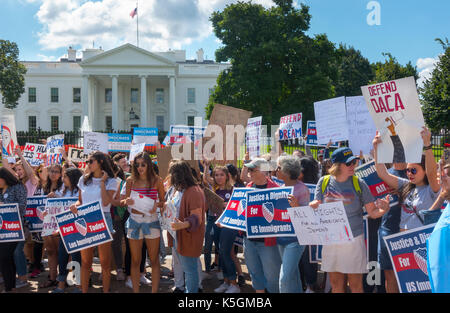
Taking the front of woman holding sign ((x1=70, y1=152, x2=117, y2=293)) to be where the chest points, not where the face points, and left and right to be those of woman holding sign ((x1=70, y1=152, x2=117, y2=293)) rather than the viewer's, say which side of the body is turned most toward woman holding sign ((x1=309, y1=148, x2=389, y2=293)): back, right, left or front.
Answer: left

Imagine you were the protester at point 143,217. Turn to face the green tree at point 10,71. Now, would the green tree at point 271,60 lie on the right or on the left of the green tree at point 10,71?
right

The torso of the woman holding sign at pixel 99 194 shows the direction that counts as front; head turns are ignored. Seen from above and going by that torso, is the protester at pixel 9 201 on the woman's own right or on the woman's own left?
on the woman's own right

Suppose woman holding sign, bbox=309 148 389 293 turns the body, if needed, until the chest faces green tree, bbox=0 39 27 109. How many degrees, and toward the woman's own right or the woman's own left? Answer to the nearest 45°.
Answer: approximately 135° to the woman's own right

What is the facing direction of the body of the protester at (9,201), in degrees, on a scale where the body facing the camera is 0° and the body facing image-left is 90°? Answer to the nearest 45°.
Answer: approximately 45°

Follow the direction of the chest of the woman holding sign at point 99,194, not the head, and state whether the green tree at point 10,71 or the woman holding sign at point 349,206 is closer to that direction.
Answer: the woman holding sign

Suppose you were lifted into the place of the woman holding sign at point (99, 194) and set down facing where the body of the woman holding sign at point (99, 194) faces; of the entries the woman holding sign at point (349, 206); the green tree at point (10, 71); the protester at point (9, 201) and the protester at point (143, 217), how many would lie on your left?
2

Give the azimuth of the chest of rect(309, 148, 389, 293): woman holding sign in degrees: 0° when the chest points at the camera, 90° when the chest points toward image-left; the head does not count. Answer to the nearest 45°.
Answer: approximately 0°

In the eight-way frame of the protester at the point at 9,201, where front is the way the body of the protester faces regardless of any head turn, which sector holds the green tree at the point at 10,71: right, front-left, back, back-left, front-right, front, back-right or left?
back-right
